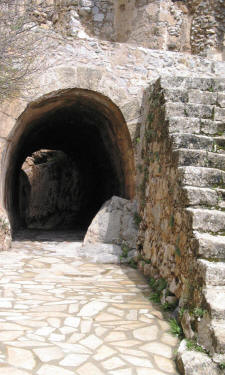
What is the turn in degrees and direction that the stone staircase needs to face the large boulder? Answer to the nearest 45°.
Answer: approximately 135° to its right

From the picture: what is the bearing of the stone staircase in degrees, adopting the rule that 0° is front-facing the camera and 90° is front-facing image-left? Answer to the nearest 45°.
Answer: approximately 0°

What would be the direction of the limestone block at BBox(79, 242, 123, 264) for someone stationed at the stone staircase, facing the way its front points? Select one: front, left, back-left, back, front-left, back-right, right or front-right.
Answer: back-right
